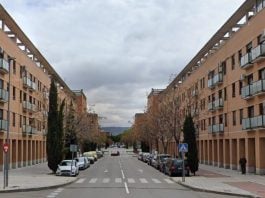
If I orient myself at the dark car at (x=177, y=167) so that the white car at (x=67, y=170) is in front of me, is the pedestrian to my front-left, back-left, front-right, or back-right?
back-right

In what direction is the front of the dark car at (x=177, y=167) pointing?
away from the camera

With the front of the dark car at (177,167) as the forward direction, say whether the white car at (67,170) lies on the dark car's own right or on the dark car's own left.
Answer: on the dark car's own left

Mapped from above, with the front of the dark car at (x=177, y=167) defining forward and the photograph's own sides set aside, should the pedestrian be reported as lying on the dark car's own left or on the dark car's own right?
on the dark car's own right
